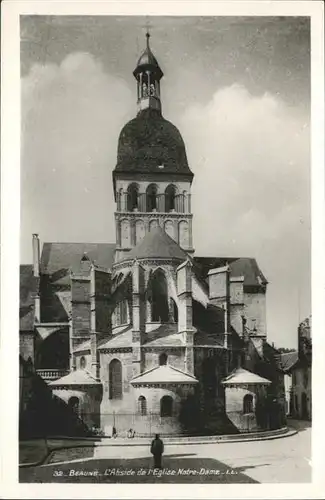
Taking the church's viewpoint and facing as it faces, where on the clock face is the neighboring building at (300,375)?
The neighboring building is roughly at 4 o'clock from the church.

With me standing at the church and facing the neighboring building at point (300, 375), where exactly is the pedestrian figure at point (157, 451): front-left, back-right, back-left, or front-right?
front-right

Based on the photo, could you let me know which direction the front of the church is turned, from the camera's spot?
facing away from the viewer

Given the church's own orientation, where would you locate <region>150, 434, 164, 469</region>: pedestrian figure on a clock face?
The pedestrian figure is roughly at 6 o'clock from the church.

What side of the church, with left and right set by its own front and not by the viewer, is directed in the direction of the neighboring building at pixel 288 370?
right

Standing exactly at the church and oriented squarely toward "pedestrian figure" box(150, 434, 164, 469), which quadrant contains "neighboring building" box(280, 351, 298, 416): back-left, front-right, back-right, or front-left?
front-left

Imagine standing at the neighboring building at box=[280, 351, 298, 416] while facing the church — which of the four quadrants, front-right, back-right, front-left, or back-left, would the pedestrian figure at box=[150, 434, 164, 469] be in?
front-left
